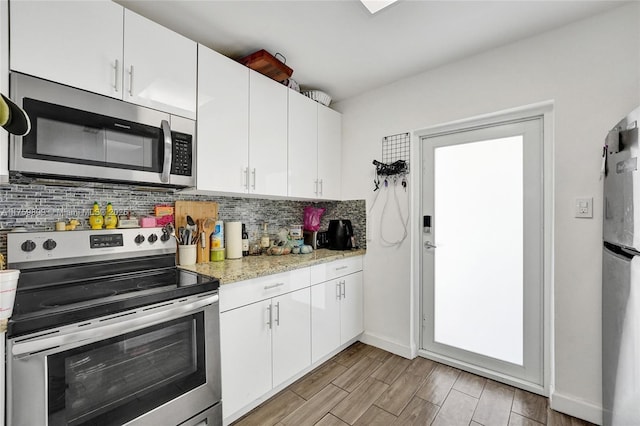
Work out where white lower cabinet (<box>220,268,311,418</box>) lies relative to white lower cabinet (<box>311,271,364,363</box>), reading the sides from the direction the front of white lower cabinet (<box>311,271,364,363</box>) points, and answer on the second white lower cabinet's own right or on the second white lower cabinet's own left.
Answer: on the second white lower cabinet's own right

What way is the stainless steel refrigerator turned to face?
to the viewer's left

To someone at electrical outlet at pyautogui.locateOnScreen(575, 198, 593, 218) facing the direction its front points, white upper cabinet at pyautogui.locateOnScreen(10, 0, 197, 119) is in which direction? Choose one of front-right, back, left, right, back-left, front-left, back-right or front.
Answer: front-right

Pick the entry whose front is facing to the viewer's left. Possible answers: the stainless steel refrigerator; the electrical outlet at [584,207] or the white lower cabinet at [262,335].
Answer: the stainless steel refrigerator
